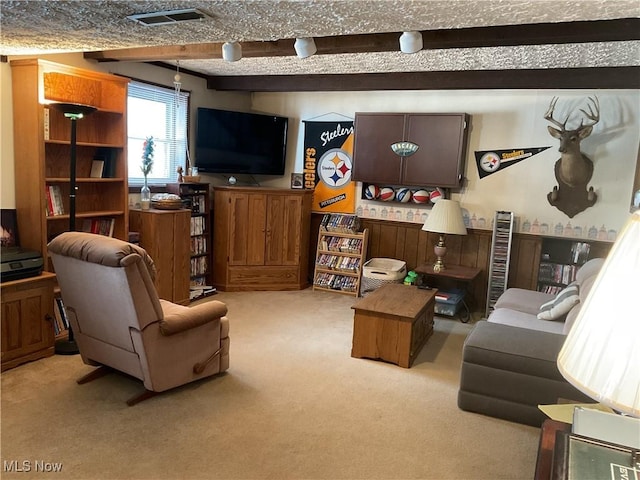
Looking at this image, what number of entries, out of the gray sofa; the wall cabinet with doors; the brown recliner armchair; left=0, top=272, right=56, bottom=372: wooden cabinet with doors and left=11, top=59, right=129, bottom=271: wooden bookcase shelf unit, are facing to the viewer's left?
1

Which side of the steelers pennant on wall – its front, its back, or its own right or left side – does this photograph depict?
front

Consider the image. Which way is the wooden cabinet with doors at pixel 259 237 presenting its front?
toward the camera

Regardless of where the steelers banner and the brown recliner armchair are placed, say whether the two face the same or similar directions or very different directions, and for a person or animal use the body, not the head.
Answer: very different directions

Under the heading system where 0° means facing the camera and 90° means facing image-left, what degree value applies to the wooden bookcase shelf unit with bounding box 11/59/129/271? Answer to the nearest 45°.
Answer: approximately 315°

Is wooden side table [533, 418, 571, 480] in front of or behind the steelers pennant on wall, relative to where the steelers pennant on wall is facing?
in front

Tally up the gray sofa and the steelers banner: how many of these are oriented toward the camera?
1

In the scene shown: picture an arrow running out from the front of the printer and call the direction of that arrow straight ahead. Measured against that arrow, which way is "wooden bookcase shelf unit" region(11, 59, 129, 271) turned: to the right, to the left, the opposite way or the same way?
the same way

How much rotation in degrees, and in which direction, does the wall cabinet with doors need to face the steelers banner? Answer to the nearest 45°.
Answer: approximately 135° to its right

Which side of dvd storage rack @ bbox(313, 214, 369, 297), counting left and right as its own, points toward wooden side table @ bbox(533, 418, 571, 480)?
front

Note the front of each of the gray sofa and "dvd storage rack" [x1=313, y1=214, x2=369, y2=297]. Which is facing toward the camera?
the dvd storage rack

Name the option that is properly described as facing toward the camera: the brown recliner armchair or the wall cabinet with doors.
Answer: the wall cabinet with doors

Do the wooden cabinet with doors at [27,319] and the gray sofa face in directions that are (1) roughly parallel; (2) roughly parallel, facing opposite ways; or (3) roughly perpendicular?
roughly parallel, facing opposite ways

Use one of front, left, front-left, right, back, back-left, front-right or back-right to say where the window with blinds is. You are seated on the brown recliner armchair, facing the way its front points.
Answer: front-left

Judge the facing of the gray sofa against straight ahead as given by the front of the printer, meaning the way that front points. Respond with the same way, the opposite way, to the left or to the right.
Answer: the opposite way

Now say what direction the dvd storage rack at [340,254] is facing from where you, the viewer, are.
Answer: facing the viewer

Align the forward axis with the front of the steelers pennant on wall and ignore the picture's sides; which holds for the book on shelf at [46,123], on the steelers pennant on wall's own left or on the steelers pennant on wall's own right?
on the steelers pennant on wall's own right

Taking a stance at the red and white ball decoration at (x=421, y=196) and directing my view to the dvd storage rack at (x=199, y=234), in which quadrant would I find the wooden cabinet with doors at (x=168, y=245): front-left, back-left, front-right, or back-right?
front-left

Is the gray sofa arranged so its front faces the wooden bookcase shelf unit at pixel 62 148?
yes
